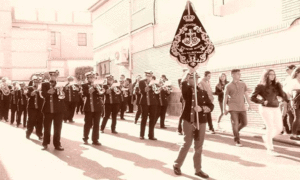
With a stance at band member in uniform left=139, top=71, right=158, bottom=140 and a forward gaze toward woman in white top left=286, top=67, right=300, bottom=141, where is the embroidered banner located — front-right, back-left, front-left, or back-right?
front-right

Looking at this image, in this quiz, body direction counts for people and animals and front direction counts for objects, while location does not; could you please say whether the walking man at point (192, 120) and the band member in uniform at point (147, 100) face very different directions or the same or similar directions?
same or similar directions

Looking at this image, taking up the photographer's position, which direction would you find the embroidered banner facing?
facing the viewer

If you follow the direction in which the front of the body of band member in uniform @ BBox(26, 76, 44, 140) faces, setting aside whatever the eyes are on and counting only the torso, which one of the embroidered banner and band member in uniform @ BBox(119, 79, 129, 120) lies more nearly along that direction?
the embroidered banner

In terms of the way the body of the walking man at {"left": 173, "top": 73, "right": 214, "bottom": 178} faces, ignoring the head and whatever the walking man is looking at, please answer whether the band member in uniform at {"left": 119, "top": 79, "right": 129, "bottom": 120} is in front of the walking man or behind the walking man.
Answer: behind

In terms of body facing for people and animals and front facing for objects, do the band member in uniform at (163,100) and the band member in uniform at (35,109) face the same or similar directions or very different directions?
same or similar directions

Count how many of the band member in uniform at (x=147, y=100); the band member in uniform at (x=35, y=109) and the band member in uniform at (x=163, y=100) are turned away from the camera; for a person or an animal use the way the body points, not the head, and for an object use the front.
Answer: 0

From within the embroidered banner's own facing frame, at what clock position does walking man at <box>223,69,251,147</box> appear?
The walking man is roughly at 7 o'clock from the embroidered banner.

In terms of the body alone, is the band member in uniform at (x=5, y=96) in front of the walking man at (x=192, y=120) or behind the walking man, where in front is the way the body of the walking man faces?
behind

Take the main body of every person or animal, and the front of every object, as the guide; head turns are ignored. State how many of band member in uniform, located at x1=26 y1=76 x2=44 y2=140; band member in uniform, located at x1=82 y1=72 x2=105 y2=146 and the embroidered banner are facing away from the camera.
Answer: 0
